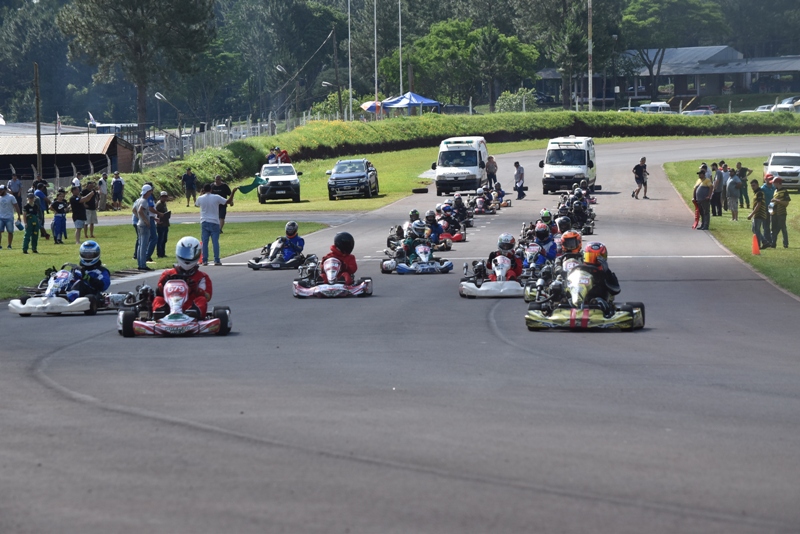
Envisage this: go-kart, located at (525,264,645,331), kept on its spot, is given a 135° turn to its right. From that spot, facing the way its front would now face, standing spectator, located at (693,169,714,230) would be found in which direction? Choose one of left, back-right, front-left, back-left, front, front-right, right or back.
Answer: front-right

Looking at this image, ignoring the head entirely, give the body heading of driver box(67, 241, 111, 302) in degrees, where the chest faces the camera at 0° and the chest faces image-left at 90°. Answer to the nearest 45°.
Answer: approximately 45°

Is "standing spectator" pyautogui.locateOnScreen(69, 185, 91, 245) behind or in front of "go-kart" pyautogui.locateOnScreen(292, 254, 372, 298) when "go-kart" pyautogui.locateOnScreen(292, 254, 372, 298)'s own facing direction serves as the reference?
behind

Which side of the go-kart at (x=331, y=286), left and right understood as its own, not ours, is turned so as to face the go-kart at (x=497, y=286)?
left

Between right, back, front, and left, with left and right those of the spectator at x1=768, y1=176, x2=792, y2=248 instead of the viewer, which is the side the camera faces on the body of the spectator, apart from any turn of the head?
left

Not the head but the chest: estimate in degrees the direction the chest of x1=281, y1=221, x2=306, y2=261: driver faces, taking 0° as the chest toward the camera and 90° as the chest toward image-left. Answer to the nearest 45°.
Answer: approximately 45°

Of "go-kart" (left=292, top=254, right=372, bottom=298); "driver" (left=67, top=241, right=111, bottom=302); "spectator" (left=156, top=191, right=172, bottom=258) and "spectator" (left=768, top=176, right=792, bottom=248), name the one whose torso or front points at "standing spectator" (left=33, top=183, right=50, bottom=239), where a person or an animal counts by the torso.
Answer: "spectator" (left=768, top=176, right=792, bottom=248)

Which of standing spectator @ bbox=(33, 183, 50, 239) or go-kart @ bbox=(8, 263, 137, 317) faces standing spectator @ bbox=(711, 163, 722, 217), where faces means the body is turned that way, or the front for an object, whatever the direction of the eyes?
standing spectator @ bbox=(33, 183, 50, 239)

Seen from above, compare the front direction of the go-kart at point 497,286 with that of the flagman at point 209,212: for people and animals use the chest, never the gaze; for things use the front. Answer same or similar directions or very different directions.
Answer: very different directions
